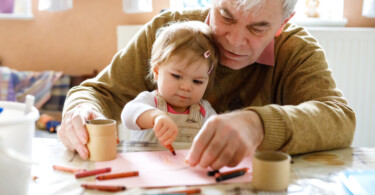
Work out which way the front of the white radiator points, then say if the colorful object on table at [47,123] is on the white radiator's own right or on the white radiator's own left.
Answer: on the white radiator's own right

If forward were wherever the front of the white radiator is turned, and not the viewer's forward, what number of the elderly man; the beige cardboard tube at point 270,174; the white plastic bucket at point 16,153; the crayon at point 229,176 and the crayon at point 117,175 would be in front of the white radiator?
5

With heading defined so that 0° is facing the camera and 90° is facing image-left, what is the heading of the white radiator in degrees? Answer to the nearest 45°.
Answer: approximately 0°

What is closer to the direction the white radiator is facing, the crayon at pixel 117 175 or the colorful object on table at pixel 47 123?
the crayon

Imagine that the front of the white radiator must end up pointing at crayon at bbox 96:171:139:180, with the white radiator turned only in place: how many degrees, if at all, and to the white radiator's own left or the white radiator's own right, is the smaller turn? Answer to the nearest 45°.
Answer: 0° — it already faces it

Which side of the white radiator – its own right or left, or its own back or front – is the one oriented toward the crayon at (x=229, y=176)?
front

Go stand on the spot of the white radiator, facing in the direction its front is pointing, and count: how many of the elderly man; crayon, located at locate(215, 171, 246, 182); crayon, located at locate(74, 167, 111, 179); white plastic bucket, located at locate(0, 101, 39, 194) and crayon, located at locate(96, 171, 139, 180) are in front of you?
5

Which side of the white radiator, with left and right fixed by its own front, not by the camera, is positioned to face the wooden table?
front

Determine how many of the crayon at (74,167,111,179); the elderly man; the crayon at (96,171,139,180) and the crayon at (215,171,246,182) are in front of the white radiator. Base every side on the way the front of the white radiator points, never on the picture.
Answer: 4

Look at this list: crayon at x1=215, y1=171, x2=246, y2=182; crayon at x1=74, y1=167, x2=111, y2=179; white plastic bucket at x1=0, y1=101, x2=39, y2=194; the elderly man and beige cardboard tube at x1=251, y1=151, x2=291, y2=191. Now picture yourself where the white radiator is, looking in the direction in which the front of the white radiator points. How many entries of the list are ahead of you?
5

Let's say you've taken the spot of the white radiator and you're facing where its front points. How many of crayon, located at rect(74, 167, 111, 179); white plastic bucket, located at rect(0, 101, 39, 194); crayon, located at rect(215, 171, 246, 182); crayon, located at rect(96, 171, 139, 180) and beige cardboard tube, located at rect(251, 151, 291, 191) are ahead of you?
5

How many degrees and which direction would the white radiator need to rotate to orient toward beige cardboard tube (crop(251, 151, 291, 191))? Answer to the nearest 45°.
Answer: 0° — it already faces it
